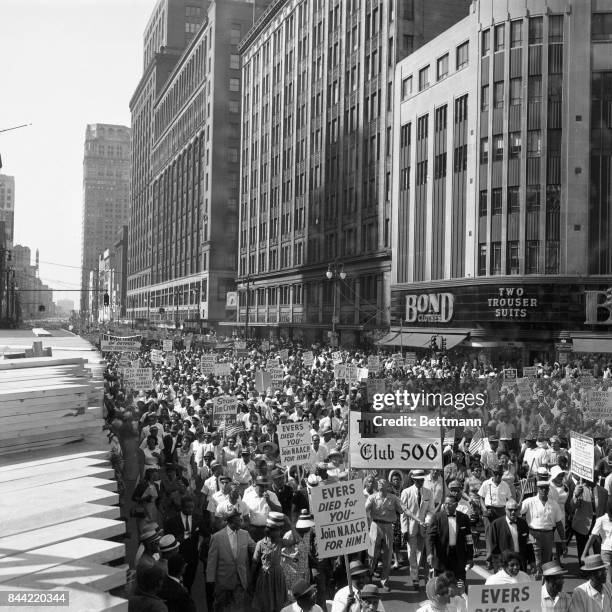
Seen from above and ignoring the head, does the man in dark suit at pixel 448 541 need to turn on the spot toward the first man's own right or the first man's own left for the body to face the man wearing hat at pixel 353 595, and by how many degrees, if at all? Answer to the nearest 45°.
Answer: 0° — they already face them

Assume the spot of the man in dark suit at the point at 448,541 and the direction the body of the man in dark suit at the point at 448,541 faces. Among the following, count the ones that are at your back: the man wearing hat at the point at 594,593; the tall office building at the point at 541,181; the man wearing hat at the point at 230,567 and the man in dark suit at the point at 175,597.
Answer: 1

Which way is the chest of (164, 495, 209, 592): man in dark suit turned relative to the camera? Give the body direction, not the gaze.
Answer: toward the camera

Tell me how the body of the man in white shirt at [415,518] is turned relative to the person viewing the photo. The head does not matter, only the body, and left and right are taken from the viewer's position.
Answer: facing the viewer

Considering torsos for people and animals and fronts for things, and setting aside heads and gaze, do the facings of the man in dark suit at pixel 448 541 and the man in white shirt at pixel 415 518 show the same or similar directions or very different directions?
same or similar directions

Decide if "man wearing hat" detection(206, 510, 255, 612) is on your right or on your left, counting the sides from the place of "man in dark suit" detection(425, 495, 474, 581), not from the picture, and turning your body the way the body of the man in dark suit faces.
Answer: on your right

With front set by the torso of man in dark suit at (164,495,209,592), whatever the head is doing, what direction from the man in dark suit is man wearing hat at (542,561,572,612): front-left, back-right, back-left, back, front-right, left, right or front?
front-left

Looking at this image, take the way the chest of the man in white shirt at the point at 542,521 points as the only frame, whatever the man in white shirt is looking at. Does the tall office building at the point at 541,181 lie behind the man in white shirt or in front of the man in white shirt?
behind

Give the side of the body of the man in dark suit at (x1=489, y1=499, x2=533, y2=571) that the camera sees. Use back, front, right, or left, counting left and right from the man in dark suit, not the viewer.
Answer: front

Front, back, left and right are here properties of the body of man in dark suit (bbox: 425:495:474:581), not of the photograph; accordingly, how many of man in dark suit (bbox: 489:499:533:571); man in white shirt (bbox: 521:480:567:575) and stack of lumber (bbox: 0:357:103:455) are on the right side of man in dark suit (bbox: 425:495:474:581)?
1

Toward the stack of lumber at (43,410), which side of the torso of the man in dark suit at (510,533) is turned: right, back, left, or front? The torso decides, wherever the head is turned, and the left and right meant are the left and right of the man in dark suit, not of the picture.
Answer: right

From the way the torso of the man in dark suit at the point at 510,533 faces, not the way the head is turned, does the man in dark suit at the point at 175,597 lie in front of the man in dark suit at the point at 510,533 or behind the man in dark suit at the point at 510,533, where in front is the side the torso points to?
in front

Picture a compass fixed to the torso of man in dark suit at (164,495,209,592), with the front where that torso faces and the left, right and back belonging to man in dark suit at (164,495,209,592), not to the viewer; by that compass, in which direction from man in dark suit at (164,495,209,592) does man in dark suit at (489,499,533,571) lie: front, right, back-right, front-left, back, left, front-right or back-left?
left

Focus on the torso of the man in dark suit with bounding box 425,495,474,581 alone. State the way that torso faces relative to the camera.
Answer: toward the camera
